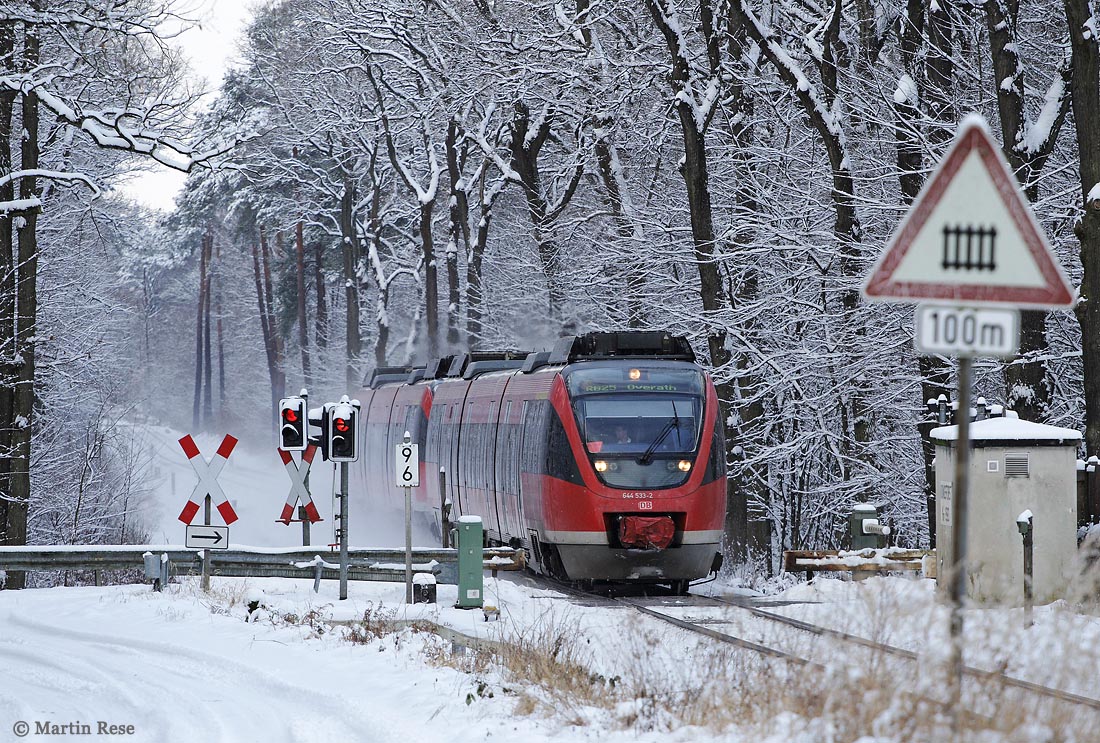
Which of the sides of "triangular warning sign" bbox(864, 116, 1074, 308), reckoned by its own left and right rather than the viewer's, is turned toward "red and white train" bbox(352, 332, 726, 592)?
back

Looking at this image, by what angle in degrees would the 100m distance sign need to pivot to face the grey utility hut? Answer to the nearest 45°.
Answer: approximately 180°

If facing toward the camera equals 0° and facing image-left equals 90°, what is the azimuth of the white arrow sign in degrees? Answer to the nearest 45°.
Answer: approximately 0°

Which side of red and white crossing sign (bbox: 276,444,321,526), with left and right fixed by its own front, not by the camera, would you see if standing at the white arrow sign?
front

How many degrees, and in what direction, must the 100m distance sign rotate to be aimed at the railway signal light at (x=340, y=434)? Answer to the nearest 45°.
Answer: approximately 135° to its right

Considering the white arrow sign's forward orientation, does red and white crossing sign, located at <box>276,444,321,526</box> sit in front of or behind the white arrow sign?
behind

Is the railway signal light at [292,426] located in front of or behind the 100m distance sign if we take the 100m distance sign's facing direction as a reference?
behind

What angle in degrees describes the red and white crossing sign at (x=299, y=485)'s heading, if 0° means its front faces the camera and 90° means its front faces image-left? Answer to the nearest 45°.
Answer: approximately 0°

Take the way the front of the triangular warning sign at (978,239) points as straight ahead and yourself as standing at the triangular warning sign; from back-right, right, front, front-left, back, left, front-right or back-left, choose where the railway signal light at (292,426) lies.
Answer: back-right
